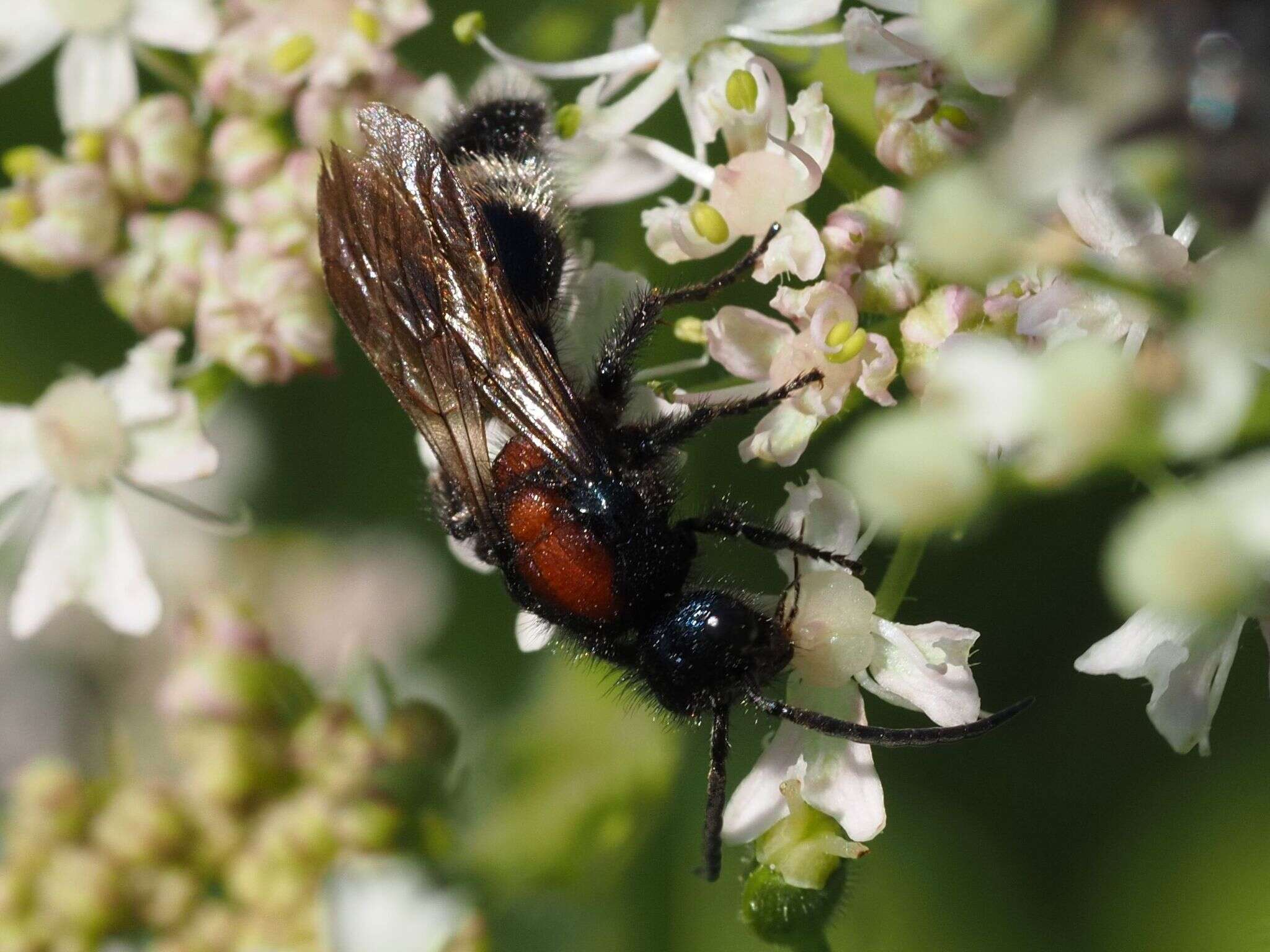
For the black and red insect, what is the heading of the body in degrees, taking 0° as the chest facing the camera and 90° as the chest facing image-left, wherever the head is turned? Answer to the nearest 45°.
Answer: approximately 315°

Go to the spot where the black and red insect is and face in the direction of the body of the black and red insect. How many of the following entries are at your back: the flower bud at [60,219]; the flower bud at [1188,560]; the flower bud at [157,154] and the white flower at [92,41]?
3

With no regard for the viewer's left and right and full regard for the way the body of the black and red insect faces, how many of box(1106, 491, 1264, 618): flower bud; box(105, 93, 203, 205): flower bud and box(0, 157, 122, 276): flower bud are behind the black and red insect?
2

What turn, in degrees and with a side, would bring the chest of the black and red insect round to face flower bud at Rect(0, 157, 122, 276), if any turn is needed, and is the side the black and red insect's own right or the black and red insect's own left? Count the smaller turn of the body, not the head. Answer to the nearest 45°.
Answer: approximately 180°

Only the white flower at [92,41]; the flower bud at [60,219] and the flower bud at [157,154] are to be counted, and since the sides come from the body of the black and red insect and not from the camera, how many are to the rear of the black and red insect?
3

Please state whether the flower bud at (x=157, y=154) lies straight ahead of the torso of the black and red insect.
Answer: no
